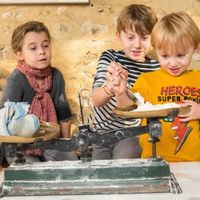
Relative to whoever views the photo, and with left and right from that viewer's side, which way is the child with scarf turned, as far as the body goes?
facing the viewer and to the right of the viewer

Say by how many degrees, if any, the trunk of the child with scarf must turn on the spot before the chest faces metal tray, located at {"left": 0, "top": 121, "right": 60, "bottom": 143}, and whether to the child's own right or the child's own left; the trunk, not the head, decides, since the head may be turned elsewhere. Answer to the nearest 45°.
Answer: approximately 45° to the child's own right

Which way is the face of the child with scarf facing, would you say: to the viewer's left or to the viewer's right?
to the viewer's right
